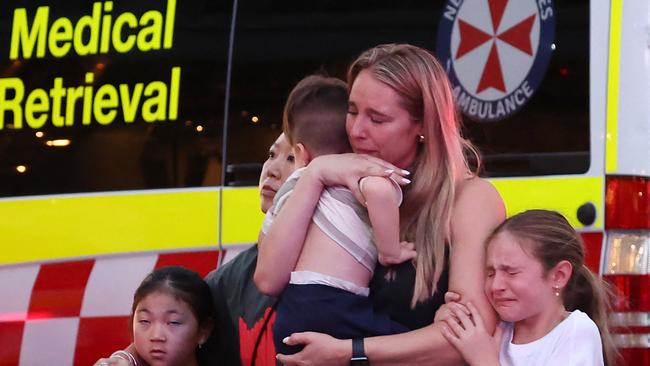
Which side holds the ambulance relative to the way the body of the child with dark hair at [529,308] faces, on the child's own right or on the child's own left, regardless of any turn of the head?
on the child's own right

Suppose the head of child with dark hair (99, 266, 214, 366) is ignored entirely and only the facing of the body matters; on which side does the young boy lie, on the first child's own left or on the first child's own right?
on the first child's own left

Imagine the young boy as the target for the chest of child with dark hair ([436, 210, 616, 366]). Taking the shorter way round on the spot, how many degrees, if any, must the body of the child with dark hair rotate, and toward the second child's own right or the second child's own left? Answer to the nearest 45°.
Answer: approximately 45° to the second child's own right

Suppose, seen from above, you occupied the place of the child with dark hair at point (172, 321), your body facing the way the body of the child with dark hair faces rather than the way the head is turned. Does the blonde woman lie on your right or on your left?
on your left

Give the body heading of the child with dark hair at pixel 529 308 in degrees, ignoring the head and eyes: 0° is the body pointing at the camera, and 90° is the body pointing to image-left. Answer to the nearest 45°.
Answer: approximately 45°

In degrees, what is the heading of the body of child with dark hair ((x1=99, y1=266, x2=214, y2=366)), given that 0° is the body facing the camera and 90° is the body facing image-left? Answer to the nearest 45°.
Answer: approximately 45°

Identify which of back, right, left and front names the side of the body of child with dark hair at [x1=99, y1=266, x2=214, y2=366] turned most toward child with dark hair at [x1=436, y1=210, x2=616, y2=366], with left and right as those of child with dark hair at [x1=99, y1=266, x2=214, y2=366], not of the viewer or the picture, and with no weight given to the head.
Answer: left
